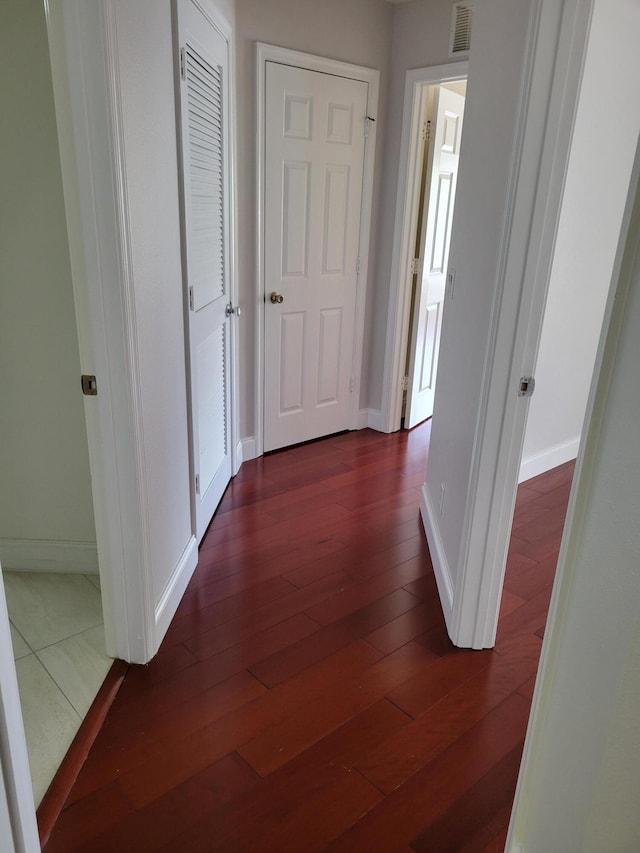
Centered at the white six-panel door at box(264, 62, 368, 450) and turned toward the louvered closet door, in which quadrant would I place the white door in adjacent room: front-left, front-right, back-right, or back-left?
back-left

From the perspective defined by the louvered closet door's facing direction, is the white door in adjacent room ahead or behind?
ahead

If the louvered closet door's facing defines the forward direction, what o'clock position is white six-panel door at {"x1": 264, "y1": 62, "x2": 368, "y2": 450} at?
The white six-panel door is roughly at 10 o'clock from the louvered closet door.

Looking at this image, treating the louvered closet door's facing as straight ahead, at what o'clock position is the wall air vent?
The wall air vent is roughly at 11 o'clock from the louvered closet door.

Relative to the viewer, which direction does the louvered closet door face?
to the viewer's right
